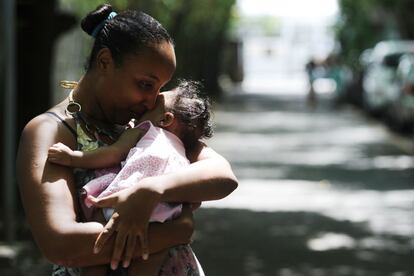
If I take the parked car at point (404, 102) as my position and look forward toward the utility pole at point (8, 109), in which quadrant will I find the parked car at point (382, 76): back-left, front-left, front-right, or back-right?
back-right

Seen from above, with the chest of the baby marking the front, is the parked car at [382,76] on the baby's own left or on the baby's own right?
on the baby's own right
